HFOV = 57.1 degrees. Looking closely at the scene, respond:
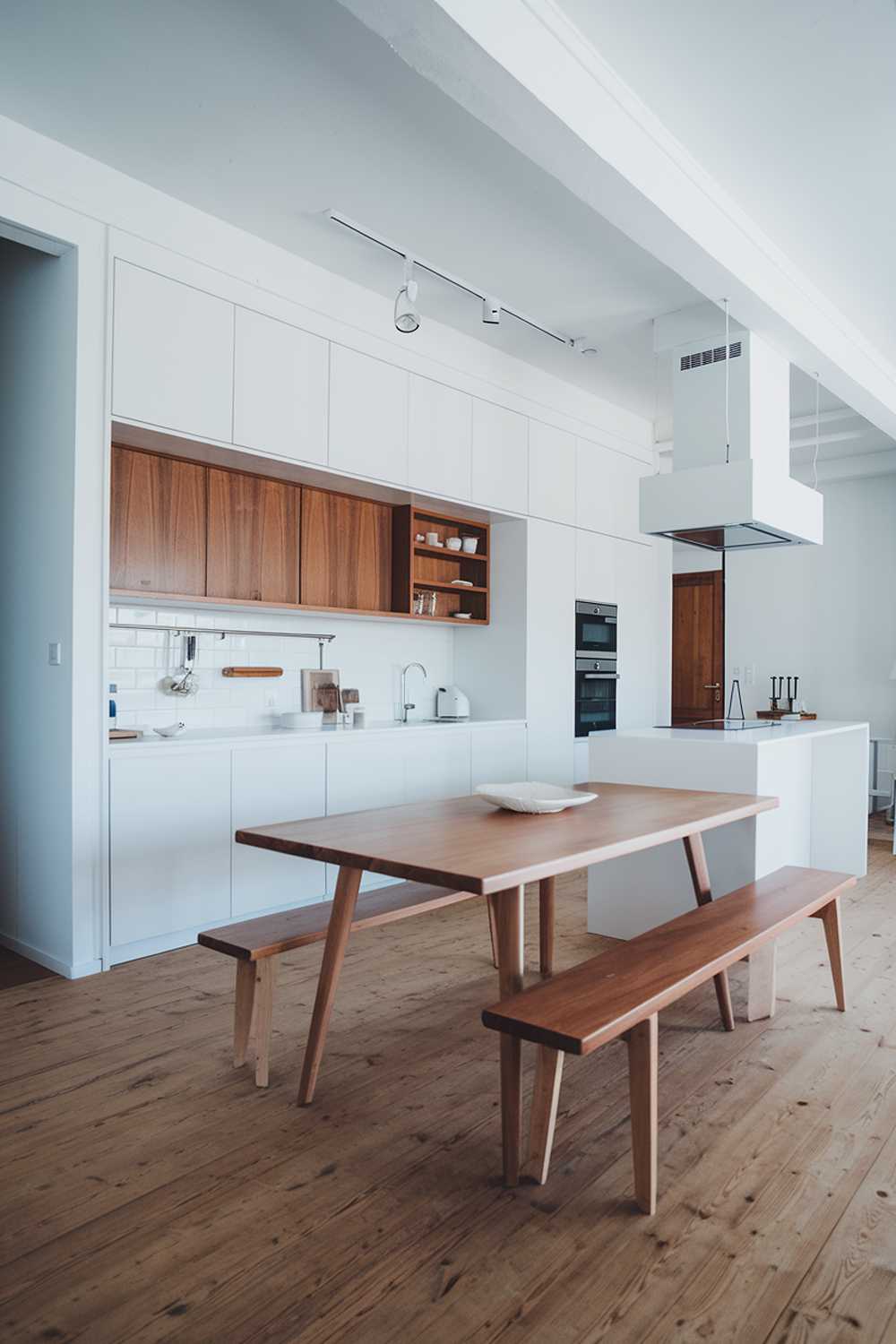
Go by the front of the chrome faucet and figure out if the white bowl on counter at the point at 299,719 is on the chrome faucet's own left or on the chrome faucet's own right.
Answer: on the chrome faucet's own right

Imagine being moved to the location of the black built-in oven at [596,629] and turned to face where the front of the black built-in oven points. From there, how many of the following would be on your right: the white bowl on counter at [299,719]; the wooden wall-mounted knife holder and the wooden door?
2

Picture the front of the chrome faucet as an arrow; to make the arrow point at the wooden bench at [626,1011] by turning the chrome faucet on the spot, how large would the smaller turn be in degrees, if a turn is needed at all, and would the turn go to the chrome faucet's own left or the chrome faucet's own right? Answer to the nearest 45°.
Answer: approximately 90° to the chrome faucet's own right

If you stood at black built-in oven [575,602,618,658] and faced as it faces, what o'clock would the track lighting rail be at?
The track lighting rail is roughly at 2 o'clock from the black built-in oven.

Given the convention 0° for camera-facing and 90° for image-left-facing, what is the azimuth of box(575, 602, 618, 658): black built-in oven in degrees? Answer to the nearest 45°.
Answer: approximately 315°

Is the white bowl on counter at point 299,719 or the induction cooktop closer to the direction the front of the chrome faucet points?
the induction cooktop

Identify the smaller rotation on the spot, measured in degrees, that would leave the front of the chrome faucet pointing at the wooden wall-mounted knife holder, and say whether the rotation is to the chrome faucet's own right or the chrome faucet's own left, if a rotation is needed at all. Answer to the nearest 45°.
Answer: approximately 135° to the chrome faucet's own right

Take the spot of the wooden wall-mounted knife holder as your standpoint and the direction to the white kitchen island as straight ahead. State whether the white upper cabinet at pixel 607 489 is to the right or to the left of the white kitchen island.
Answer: left

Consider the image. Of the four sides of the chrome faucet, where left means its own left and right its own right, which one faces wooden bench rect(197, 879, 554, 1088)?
right

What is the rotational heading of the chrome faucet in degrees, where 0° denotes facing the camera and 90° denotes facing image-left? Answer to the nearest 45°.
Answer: approximately 270°

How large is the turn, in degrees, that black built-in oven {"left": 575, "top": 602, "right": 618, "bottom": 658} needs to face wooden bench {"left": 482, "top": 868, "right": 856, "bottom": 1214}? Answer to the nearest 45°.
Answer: approximately 45° to its right

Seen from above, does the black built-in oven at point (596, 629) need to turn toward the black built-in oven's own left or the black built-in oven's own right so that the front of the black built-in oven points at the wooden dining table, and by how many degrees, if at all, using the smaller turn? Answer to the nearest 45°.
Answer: approximately 45° to the black built-in oven's own right

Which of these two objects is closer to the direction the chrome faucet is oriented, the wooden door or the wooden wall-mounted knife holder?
the wooden door

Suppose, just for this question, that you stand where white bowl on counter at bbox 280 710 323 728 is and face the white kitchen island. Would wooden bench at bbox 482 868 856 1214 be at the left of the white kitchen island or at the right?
right
